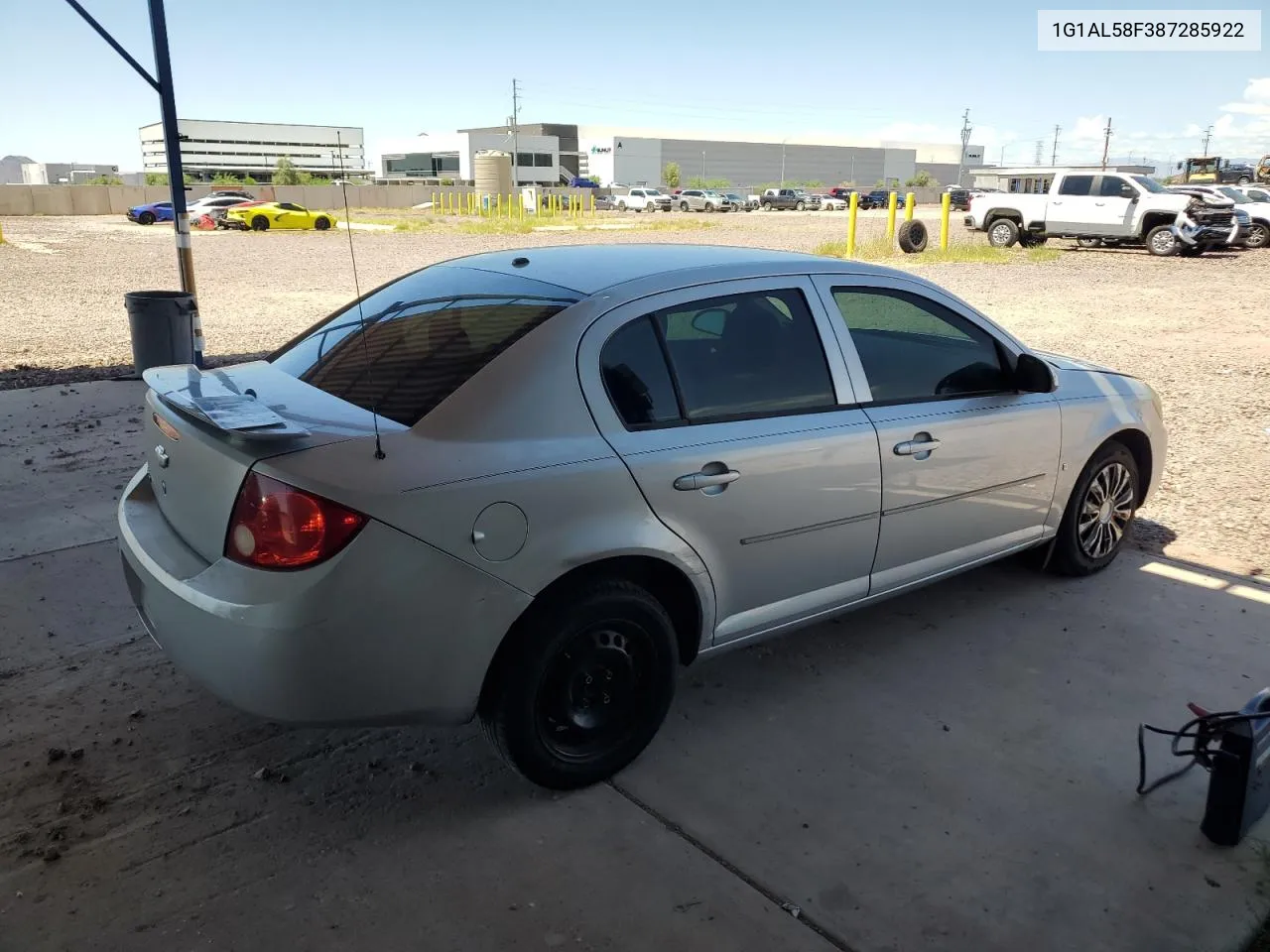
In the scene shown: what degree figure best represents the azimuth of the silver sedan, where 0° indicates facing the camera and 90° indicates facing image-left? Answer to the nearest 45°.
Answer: approximately 225°

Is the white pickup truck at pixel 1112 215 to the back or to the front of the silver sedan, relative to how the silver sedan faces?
to the front

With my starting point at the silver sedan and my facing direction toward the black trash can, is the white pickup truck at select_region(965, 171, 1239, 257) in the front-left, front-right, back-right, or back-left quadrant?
front-right

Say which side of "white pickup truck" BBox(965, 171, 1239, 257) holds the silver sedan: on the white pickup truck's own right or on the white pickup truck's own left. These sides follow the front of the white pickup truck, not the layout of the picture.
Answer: on the white pickup truck's own right

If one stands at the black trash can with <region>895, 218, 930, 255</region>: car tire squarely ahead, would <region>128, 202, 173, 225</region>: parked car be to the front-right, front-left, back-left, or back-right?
front-left

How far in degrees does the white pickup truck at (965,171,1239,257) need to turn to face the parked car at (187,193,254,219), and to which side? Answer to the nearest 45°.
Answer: approximately 135° to its right

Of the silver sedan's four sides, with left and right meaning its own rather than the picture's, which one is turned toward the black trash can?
left

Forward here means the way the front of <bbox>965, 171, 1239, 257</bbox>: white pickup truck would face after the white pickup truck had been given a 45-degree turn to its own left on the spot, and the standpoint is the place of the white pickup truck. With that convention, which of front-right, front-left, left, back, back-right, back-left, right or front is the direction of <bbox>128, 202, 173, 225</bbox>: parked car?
back

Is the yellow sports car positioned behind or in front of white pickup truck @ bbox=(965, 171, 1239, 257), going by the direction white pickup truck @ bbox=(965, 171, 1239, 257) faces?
behind

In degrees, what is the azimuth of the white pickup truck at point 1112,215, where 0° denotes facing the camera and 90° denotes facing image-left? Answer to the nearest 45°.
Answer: approximately 315°

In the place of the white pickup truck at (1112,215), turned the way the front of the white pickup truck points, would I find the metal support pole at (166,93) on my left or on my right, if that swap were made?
on my right

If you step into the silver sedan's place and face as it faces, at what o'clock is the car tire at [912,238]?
The car tire is roughly at 11 o'clock from the silver sedan.
